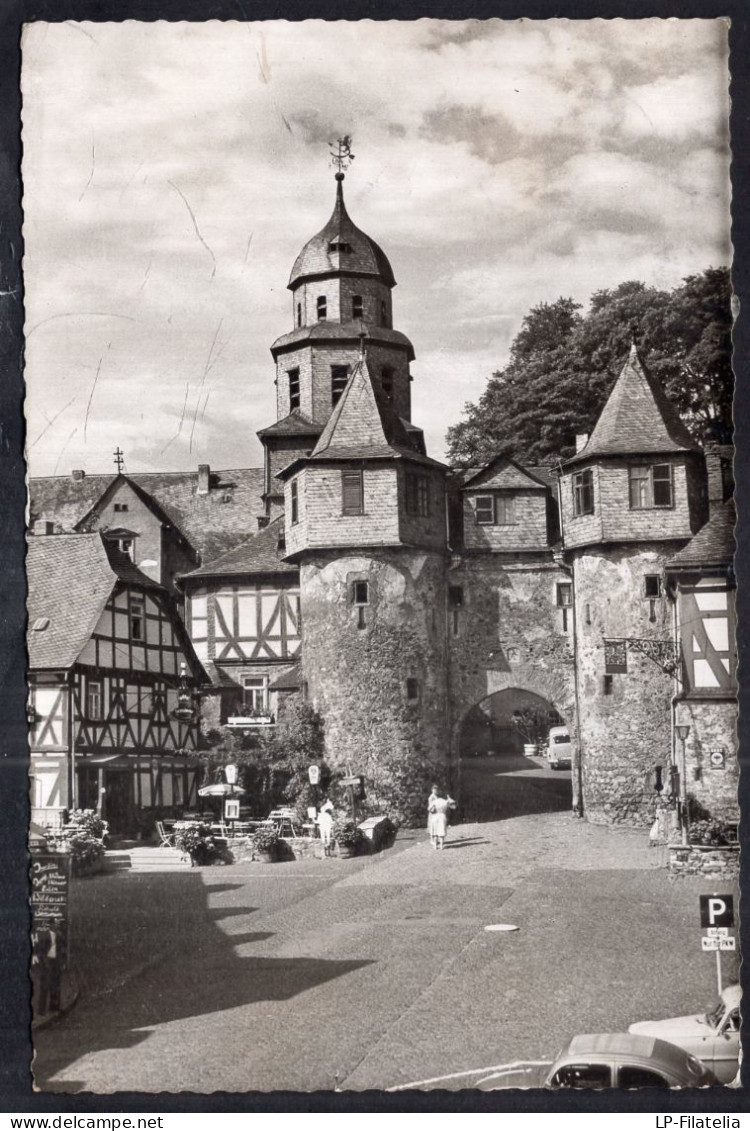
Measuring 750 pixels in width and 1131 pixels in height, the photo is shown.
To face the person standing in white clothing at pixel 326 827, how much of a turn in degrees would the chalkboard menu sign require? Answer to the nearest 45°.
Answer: approximately 135° to its left

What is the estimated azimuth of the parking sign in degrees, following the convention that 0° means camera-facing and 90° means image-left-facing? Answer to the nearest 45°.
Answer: approximately 0°

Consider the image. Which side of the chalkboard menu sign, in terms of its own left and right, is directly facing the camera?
front
